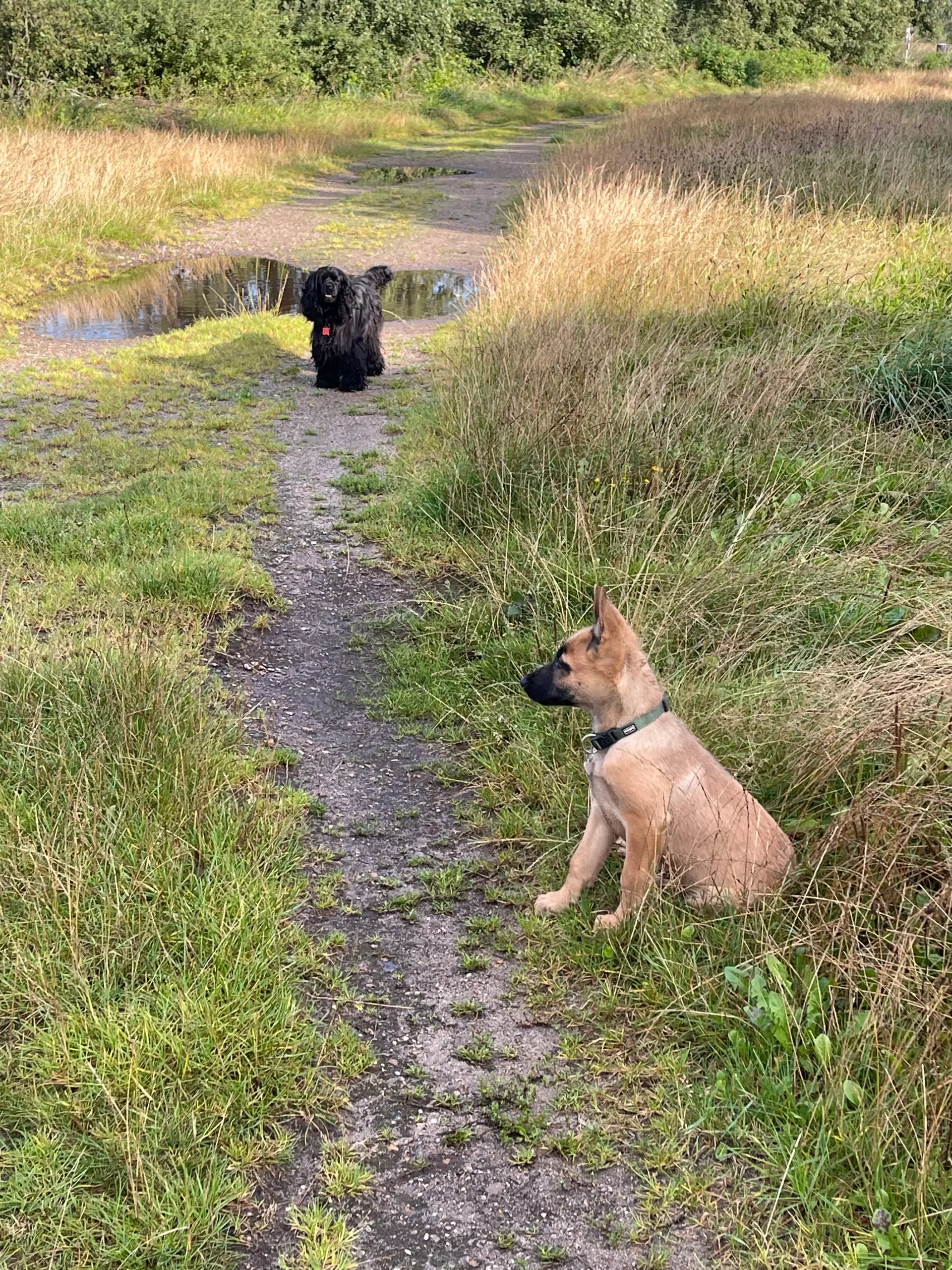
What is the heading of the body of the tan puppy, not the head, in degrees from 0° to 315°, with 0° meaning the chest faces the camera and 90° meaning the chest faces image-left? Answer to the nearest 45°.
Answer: approximately 90°

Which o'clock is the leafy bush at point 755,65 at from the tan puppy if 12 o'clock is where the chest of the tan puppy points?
The leafy bush is roughly at 3 o'clock from the tan puppy.

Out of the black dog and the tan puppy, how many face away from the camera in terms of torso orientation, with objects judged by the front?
0

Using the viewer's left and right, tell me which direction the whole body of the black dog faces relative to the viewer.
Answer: facing the viewer and to the left of the viewer

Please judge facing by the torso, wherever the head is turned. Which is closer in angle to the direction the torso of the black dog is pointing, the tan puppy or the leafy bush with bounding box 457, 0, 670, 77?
the tan puppy

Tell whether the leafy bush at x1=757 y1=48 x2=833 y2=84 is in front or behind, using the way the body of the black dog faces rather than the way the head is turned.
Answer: behind

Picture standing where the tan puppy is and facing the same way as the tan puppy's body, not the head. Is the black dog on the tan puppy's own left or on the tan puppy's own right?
on the tan puppy's own right

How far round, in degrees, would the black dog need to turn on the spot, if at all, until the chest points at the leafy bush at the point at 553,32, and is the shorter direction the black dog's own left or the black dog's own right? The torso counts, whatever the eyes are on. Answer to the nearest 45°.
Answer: approximately 135° to the black dog's own right

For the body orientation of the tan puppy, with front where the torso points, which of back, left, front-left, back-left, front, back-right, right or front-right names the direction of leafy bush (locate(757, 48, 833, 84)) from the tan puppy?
right

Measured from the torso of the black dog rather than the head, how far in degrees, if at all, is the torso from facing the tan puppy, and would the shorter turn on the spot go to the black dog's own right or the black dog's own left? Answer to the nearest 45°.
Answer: approximately 45° to the black dog's own left

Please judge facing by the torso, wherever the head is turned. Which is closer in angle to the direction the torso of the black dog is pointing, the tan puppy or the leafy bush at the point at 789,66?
the tan puppy

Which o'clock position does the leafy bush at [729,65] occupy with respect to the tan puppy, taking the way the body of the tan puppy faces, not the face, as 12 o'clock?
The leafy bush is roughly at 3 o'clock from the tan puppy.
